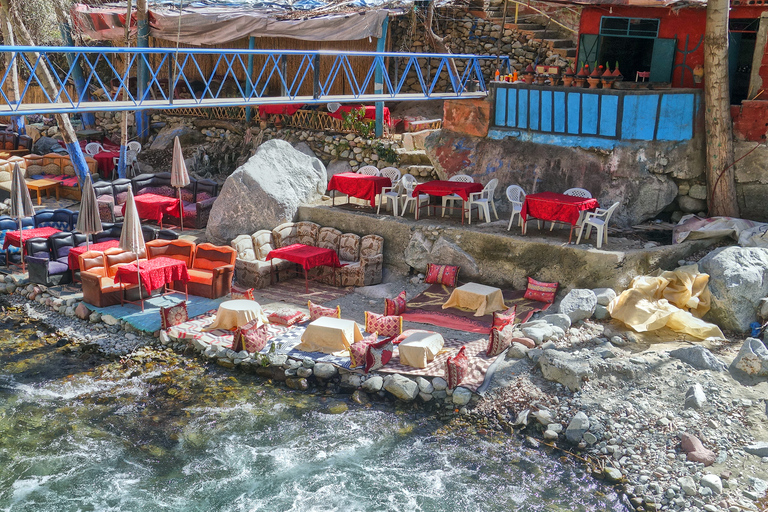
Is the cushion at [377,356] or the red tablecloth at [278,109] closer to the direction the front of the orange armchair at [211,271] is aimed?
the cushion

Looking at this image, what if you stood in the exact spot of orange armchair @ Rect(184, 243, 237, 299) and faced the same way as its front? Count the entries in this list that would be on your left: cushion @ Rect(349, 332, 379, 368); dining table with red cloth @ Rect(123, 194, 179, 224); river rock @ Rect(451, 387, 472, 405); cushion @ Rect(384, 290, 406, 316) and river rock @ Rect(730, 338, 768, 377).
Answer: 4

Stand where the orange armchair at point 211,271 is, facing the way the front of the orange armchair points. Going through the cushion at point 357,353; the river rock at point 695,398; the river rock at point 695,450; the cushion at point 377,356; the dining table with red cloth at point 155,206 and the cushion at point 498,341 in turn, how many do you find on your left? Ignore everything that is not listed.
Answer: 5

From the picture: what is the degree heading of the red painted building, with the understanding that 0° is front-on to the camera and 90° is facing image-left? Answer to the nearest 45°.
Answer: approximately 0°

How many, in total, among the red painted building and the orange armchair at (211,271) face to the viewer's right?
0

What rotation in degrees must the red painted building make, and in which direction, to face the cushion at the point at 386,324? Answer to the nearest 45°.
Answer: approximately 45° to its right

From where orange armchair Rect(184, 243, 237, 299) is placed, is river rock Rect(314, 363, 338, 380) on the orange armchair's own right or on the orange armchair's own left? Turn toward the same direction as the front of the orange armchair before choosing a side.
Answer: on the orange armchair's own left

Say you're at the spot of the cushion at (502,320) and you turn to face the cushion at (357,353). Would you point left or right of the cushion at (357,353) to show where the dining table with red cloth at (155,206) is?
right

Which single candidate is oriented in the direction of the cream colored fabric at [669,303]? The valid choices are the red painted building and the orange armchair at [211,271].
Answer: the red painted building

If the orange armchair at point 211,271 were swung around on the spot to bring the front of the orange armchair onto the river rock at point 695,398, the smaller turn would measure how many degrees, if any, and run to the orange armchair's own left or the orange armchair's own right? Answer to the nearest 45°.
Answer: approximately 90° to the orange armchair's own left

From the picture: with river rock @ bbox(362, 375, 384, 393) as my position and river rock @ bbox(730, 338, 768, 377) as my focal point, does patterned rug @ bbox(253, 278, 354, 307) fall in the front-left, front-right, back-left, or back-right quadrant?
back-left

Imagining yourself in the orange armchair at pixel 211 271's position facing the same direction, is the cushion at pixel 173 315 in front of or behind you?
in front

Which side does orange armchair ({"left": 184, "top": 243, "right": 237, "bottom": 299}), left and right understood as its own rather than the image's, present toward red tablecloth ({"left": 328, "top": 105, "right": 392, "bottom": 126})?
back

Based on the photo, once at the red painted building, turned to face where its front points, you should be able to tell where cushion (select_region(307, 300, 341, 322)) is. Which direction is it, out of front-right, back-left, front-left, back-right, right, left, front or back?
front-right

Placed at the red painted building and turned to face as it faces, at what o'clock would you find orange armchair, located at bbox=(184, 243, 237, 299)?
The orange armchair is roughly at 2 o'clock from the red painted building.

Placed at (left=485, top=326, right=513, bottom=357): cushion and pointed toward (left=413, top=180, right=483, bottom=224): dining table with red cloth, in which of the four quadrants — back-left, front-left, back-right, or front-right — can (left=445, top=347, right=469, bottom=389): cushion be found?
back-left

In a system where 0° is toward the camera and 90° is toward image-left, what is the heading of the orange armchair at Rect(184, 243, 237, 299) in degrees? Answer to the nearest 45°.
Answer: approximately 45°

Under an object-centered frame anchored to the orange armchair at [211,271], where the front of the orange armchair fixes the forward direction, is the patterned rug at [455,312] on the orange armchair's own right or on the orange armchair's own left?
on the orange armchair's own left

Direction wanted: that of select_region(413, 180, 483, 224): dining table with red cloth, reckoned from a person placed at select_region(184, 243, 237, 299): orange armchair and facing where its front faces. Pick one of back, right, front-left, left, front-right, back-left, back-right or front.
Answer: back-left

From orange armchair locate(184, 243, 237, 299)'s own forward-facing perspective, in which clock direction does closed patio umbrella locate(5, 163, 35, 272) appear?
The closed patio umbrella is roughly at 2 o'clock from the orange armchair.

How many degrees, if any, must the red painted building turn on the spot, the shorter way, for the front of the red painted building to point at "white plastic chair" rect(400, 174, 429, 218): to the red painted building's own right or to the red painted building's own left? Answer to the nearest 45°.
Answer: approximately 45° to the red painted building's own right

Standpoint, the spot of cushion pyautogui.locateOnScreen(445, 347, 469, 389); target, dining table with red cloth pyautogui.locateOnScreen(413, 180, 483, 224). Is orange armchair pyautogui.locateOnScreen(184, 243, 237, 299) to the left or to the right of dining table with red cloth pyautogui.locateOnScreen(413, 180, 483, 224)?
left
